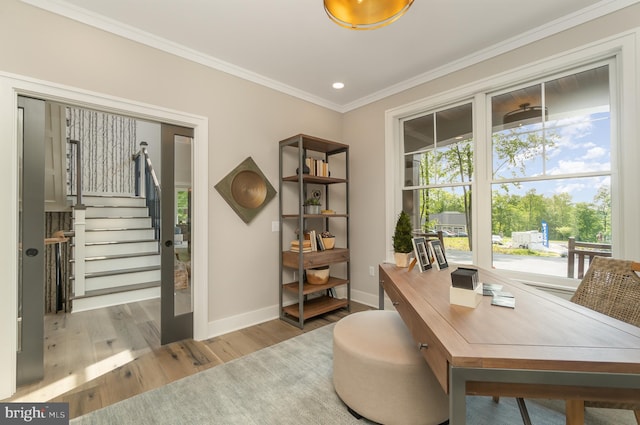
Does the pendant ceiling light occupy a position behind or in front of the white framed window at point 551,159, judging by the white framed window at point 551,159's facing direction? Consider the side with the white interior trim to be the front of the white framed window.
in front

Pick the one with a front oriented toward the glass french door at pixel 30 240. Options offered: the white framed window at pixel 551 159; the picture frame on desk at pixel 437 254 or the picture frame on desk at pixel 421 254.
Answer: the white framed window

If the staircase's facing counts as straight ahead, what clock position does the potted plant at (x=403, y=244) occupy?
The potted plant is roughly at 11 o'clock from the staircase.

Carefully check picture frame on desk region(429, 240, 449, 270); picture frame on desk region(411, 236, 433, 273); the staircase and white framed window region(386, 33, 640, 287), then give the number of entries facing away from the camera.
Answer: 0

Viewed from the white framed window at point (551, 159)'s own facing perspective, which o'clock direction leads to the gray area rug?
The gray area rug is roughly at 12 o'clock from the white framed window.

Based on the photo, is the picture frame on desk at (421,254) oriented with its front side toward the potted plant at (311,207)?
no

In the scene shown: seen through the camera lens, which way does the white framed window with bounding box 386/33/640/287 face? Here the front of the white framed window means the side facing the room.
facing the viewer and to the left of the viewer

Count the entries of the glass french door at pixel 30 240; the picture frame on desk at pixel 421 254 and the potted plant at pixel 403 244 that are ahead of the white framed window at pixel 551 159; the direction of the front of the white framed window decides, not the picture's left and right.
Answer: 3

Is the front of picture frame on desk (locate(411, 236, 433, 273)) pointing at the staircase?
no

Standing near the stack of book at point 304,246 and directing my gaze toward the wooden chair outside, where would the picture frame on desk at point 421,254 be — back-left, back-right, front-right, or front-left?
front-right

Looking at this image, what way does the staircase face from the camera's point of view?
toward the camera

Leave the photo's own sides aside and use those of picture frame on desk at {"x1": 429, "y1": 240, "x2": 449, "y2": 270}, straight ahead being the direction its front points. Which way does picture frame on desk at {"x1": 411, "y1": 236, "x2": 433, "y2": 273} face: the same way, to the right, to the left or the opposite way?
the same way
